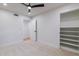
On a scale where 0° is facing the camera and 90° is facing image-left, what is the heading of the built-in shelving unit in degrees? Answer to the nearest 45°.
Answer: approximately 45°
